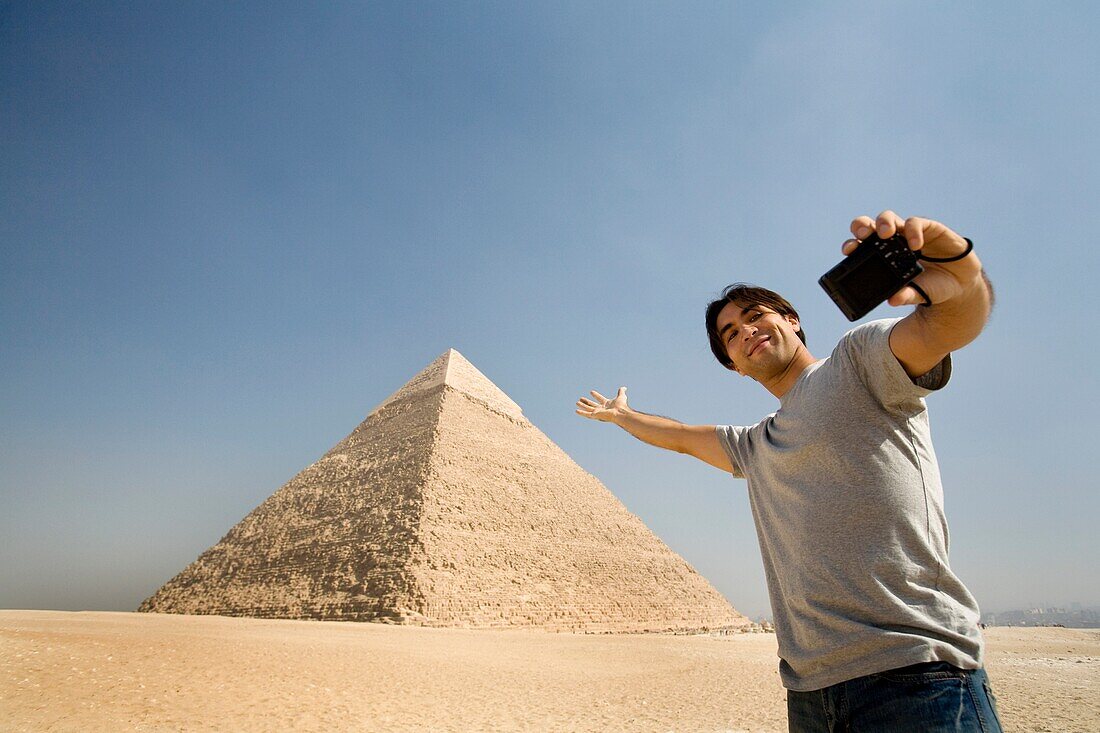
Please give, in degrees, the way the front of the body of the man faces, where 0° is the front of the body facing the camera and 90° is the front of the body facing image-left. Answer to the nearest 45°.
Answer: approximately 45°
